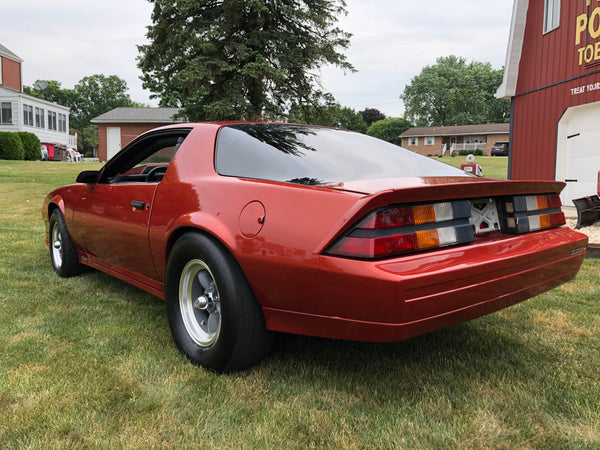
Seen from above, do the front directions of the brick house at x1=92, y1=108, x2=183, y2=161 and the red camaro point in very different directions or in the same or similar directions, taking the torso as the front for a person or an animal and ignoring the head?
very different directions

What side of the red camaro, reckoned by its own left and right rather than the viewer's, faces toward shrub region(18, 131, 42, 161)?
front

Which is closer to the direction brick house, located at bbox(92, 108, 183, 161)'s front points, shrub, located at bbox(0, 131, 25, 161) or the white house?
the shrub

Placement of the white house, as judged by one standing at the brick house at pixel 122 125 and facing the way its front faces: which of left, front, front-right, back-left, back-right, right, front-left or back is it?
right

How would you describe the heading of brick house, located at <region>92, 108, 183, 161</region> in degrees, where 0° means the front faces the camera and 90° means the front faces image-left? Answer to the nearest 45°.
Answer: approximately 0°

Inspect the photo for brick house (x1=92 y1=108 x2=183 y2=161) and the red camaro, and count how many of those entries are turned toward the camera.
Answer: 1

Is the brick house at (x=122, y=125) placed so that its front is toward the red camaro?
yes

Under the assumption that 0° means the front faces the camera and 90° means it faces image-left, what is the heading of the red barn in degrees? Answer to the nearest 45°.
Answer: approximately 45°

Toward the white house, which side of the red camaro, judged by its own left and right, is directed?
front

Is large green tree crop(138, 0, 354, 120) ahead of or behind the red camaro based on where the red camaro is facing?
ahead

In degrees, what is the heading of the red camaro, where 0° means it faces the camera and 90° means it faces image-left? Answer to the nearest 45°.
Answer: approximately 135°

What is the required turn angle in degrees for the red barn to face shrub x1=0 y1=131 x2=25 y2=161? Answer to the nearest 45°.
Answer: approximately 45° to its right

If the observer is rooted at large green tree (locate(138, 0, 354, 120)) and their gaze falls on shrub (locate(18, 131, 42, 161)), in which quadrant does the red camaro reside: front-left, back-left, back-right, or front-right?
back-left
